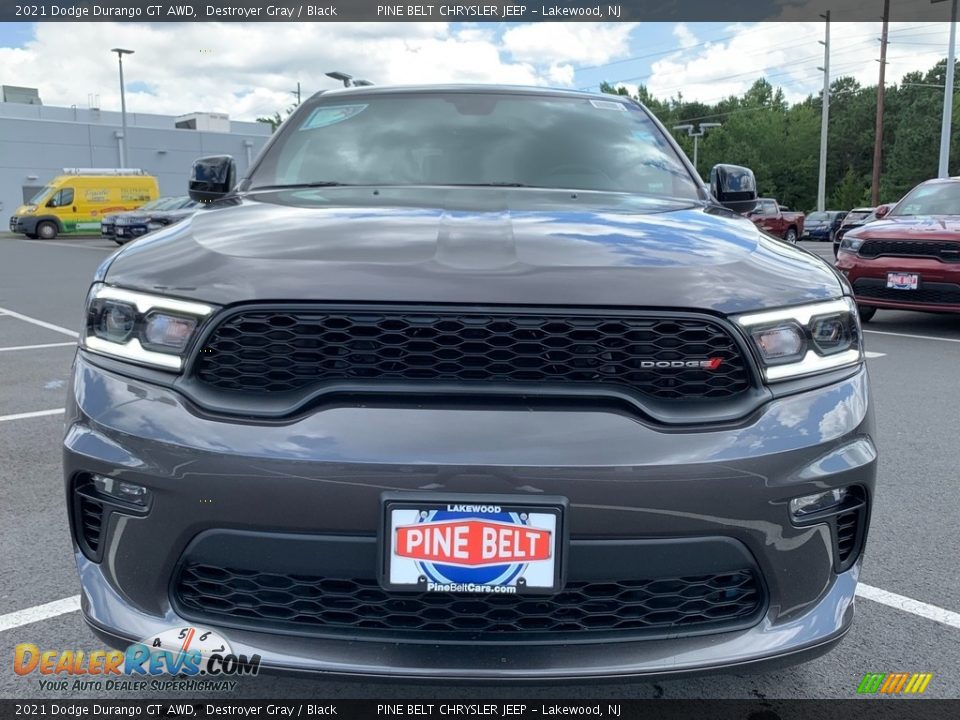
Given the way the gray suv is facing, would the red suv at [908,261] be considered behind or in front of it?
behind

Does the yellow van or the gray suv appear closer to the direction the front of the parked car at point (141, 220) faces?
the gray suv

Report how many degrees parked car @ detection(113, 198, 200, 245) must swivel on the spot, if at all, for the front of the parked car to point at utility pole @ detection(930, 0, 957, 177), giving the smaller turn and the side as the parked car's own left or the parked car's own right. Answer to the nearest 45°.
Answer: approximately 135° to the parked car's own left

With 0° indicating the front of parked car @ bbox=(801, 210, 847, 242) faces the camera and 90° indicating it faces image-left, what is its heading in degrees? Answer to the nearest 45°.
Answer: approximately 45°

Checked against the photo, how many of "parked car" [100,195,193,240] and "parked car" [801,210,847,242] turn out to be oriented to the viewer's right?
0

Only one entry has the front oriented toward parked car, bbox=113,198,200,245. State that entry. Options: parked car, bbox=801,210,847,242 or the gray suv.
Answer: parked car, bbox=801,210,847,242

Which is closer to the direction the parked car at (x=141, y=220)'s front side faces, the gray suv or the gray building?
the gray suv

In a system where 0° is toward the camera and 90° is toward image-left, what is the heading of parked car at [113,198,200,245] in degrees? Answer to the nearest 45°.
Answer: approximately 45°

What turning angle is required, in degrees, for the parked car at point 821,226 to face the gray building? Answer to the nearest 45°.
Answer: approximately 45° to its right

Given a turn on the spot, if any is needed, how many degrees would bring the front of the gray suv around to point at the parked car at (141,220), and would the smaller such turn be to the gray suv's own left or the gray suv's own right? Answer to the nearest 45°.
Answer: approximately 180°
